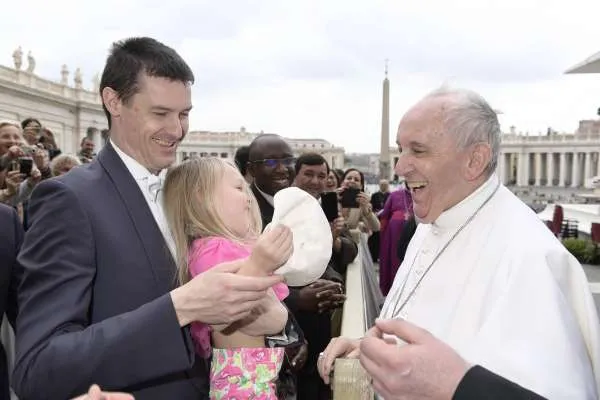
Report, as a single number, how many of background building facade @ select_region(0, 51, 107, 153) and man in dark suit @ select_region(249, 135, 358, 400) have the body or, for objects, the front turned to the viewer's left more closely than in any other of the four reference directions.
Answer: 0

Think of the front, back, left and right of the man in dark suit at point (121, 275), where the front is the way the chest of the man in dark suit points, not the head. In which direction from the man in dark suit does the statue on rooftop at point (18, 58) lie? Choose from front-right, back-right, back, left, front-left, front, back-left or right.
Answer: back-left

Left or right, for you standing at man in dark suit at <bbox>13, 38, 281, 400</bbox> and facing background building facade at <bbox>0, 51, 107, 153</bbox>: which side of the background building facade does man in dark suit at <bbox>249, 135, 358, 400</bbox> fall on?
right

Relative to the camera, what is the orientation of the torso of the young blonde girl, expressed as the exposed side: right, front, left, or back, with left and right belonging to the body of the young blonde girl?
right

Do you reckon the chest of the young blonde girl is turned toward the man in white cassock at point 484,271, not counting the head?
yes

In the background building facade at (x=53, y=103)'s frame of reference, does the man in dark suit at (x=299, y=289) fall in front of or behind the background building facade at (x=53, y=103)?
in front

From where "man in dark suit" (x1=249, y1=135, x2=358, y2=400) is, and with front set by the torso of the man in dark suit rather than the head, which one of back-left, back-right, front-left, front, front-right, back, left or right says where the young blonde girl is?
front-right

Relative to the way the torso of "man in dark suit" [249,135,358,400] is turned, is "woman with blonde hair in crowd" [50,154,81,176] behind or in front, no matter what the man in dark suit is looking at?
behind

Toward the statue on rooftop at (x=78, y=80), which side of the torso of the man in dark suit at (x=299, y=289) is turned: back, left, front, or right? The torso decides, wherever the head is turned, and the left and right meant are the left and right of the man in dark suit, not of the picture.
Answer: back

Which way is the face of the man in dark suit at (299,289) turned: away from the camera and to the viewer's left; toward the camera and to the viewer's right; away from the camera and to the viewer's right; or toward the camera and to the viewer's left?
toward the camera and to the viewer's right

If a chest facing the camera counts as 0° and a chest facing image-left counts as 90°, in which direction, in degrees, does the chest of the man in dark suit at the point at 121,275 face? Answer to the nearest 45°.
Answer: approximately 315°

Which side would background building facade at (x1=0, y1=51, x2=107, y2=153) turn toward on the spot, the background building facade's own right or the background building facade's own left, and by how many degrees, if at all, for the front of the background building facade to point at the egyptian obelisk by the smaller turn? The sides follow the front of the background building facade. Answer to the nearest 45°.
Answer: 0° — it already faces it
